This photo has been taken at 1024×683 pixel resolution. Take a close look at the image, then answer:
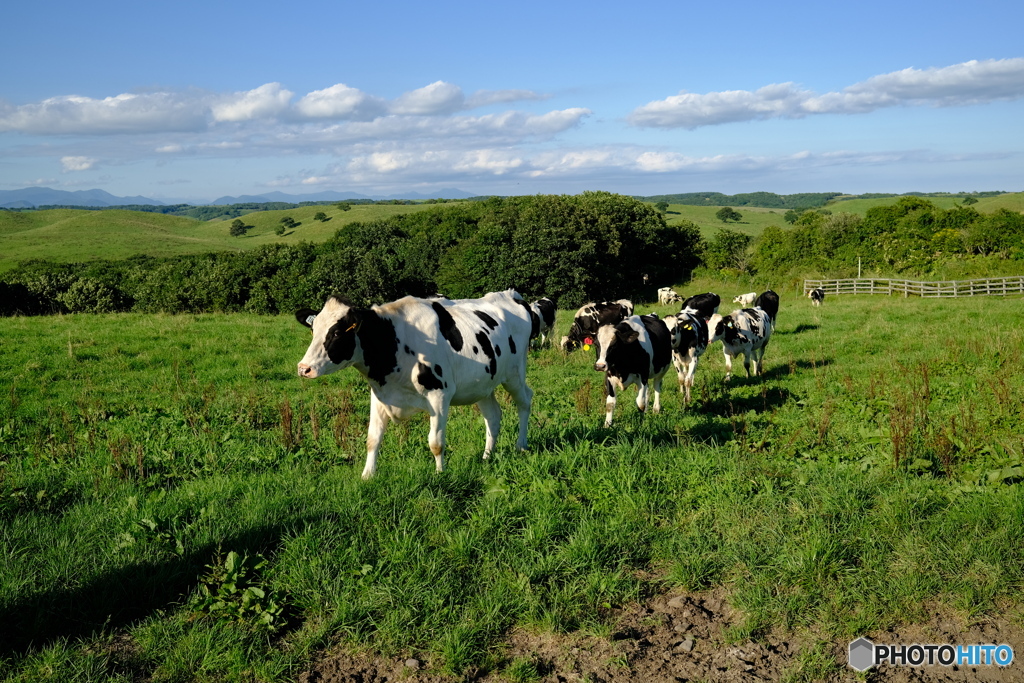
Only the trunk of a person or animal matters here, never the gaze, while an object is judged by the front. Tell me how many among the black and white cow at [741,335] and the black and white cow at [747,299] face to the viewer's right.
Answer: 0

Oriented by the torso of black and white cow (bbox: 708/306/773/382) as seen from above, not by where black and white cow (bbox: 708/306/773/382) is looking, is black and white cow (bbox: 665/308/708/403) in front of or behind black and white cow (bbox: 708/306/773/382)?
in front

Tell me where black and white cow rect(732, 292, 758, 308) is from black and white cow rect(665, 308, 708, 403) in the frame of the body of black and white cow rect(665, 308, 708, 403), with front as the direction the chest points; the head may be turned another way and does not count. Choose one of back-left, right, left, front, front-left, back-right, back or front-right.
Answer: back

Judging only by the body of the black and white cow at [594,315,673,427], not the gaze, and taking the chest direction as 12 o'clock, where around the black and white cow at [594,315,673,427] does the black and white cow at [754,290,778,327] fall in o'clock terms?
the black and white cow at [754,290,778,327] is roughly at 5 o'clock from the black and white cow at [594,315,673,427].

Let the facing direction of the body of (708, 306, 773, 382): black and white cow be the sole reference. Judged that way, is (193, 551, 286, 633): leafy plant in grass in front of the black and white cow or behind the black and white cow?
in front

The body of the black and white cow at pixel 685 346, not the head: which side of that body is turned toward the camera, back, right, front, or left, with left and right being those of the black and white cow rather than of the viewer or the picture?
front

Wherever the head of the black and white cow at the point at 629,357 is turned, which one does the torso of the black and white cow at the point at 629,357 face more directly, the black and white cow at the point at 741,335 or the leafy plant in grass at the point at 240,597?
the leafy plant in grass

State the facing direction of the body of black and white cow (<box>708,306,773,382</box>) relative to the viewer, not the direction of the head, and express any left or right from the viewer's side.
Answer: facing the viewer and to the left of the viewer

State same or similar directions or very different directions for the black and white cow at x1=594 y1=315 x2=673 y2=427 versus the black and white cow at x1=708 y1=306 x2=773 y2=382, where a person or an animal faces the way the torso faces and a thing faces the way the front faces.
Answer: same or similar directions
